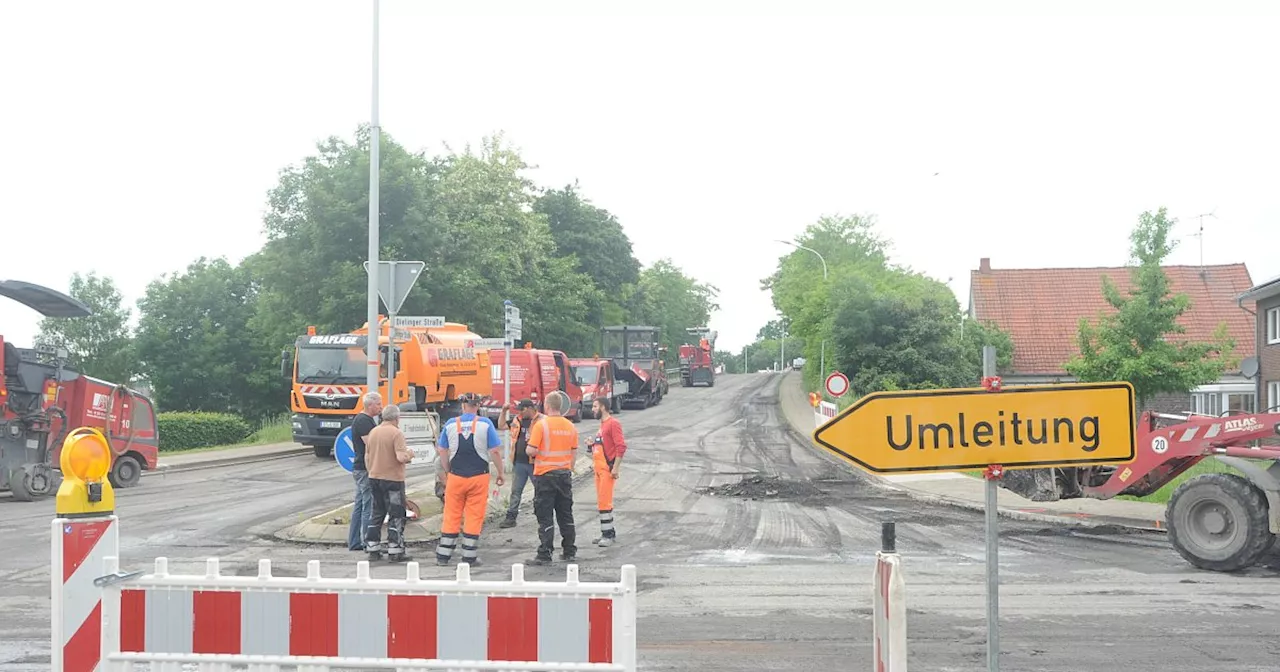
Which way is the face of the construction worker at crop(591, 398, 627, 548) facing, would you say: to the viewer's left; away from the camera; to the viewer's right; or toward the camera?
to the viewer's left

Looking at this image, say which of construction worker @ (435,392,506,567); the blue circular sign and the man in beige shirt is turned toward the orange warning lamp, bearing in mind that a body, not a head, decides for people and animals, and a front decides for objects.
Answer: the blue circular sign

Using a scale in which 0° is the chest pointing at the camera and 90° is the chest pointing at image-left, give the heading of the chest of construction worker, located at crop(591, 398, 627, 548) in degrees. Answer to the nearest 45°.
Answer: approximately 90°

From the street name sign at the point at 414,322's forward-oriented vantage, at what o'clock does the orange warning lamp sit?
The orange warning lamp is roughly at 12 o'clock from the street name sign.

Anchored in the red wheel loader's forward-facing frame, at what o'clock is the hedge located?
The hedge is roughly at 1 o'clock from the red wheel loader.

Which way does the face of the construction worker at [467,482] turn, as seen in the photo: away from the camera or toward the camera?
away from the camera

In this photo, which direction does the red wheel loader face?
to the viewer's left

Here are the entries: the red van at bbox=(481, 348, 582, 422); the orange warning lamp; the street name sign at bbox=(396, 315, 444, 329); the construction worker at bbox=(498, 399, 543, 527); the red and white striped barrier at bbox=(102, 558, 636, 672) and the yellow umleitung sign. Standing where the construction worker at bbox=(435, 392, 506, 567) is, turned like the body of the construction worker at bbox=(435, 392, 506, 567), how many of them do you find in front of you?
3

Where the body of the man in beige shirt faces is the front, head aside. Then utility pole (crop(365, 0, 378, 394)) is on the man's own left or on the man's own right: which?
on the man's own left

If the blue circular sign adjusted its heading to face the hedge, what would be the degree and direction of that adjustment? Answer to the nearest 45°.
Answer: approximately 180°

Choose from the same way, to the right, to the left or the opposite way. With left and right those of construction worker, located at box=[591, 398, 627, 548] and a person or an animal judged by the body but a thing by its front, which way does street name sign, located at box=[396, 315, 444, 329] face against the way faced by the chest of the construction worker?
to the left
